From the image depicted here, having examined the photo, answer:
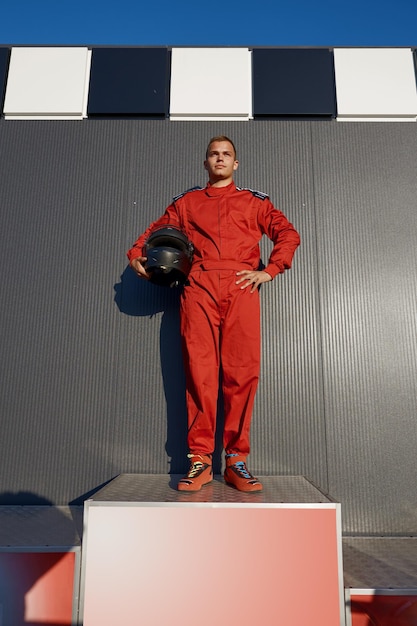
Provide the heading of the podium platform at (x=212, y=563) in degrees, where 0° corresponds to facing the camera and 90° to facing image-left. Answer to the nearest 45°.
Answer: approximately 0°

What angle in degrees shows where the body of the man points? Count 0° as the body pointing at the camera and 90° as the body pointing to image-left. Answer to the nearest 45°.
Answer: approximately 0°
